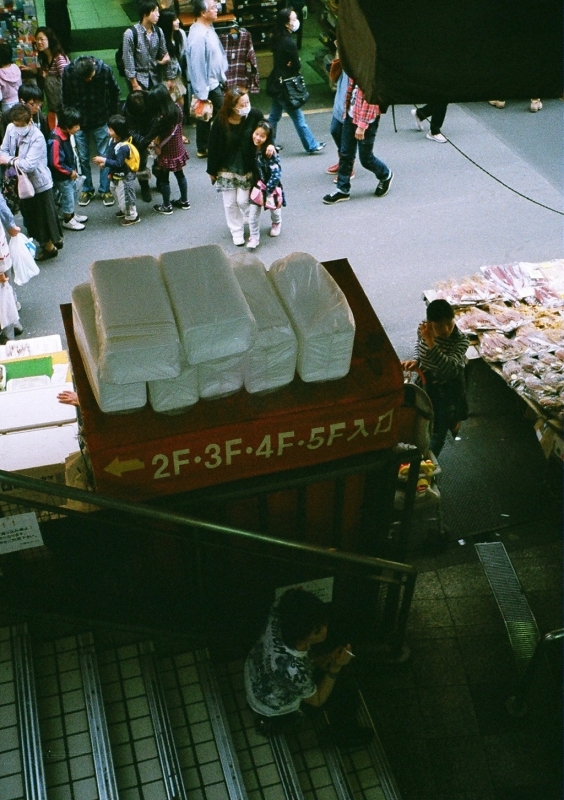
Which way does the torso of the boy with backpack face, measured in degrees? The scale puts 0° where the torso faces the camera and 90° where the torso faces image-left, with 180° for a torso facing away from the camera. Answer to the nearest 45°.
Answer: approximately 90°

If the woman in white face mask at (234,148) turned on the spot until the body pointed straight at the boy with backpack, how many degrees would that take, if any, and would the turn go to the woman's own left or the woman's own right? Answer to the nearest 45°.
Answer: approximately 135° to the woman's own right

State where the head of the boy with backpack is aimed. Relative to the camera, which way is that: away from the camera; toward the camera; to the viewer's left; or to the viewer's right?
to the viewer's left

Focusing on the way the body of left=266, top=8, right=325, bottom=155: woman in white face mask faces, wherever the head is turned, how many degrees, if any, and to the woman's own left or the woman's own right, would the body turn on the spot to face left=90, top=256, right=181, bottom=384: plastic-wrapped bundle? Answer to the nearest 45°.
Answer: approximately 90° to the woman's own right

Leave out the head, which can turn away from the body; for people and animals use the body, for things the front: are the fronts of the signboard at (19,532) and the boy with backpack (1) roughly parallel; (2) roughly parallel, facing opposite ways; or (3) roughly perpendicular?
roughly perpendicular
